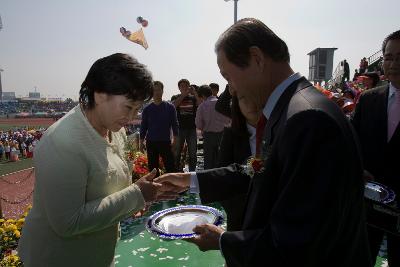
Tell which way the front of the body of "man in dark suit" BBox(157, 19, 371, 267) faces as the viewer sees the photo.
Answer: to the viewer's left

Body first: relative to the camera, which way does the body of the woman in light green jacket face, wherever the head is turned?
to the viewer's right

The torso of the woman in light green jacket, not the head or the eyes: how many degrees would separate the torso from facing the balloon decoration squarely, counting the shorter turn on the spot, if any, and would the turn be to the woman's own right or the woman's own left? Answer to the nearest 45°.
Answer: approximately 90° to the woman's own left

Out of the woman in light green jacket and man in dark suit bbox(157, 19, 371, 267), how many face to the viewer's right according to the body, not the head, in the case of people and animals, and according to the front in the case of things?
1

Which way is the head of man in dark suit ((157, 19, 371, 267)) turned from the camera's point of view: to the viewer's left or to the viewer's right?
to the viewer's left

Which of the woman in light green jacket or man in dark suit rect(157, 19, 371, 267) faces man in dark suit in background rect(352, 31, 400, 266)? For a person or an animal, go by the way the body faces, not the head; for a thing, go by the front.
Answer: the woman in light green jacket

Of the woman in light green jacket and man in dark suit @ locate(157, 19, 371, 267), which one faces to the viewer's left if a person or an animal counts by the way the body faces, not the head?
the man in dark suit

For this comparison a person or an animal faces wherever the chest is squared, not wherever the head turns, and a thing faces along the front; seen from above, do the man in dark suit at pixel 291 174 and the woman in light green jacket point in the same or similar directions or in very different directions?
very different directions

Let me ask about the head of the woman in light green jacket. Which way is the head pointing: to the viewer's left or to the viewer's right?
to the viewer's right
